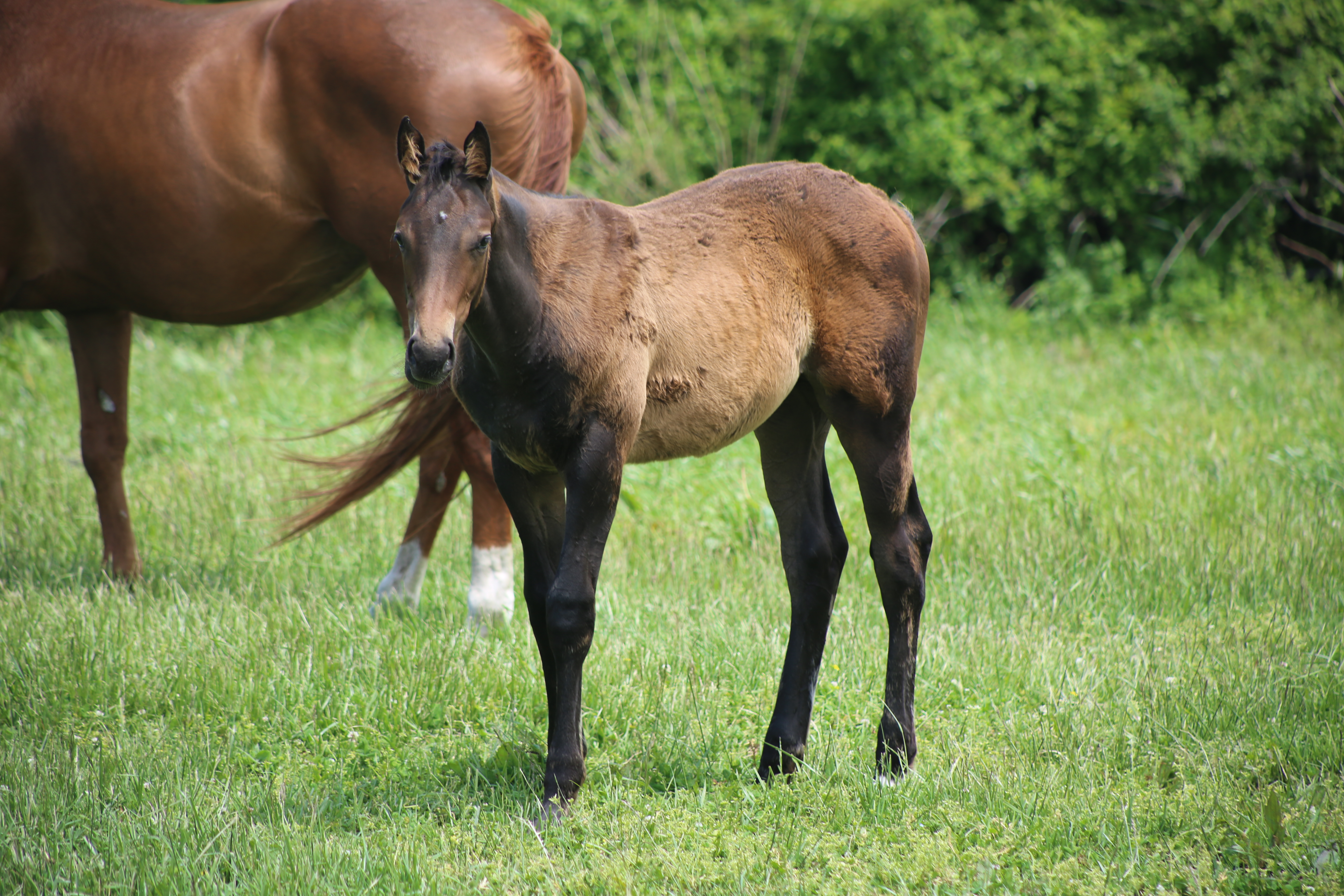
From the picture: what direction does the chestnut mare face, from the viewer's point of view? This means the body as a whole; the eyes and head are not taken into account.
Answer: to the viewer's left

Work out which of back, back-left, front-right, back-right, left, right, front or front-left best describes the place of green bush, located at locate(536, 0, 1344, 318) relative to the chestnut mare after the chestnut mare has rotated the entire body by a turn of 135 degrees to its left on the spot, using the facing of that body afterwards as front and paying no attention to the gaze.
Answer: left
